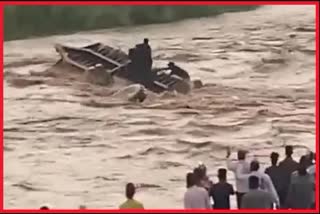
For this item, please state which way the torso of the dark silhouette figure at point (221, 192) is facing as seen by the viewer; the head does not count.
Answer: away from the camera

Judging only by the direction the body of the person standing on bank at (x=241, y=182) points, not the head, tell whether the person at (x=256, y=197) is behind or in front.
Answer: behind

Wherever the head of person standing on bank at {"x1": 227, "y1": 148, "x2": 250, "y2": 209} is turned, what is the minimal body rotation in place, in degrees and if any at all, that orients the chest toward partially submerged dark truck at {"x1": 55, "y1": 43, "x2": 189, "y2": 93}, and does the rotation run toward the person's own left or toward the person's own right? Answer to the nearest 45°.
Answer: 0° — they already face it

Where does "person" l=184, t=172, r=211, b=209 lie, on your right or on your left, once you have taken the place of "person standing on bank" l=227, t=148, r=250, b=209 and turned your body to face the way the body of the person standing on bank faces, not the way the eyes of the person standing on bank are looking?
on your left

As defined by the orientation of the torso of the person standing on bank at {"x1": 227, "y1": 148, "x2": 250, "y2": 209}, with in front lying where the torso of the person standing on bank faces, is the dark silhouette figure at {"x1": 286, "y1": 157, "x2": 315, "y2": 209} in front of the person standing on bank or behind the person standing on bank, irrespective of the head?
behind

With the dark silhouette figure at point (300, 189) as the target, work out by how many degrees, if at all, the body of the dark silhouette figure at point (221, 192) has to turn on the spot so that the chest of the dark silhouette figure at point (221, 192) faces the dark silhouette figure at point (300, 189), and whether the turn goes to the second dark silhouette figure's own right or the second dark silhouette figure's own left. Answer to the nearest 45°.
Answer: approximately 90° to the second dark silhouette figure's own right

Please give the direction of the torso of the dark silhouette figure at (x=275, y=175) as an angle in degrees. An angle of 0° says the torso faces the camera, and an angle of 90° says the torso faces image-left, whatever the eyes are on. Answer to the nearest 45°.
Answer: approximately 180°

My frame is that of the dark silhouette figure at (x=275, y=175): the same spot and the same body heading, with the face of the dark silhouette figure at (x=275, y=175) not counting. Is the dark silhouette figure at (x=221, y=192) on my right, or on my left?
on my left

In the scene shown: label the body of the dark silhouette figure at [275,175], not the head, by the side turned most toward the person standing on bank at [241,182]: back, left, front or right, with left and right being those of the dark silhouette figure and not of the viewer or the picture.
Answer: left

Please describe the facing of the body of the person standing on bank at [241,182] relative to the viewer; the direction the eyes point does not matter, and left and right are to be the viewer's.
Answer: facing away from the viewer and to the left of the viewer
